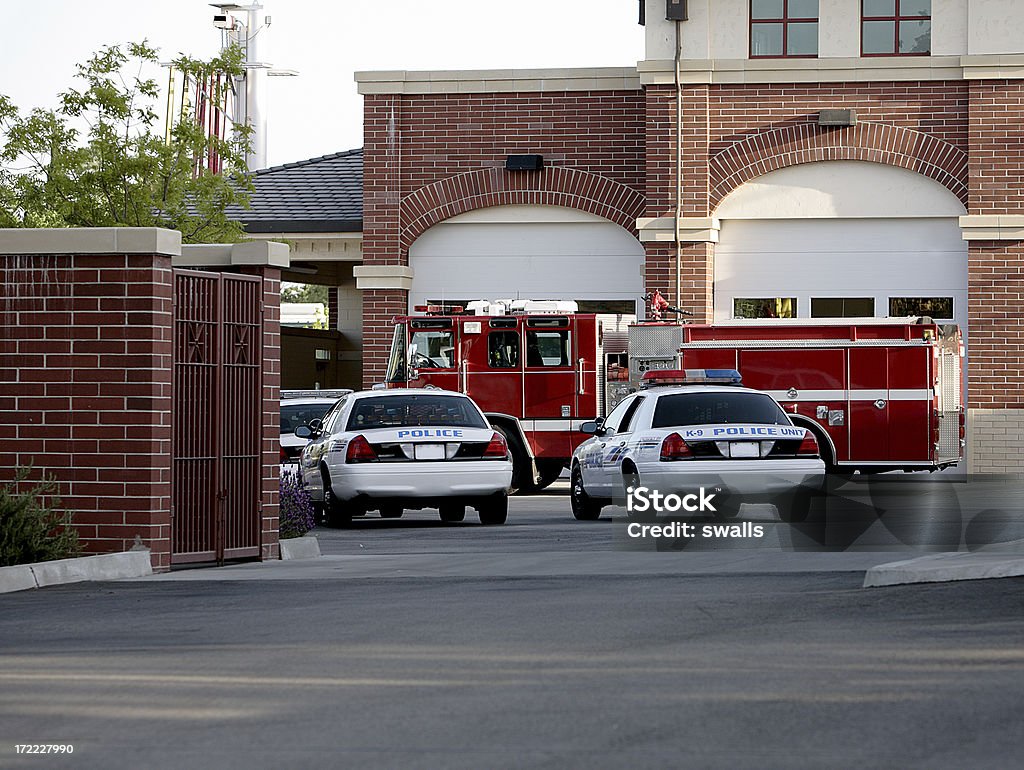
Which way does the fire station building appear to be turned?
toward the camera

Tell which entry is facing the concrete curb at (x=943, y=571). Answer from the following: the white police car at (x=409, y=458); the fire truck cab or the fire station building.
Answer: the fire station building

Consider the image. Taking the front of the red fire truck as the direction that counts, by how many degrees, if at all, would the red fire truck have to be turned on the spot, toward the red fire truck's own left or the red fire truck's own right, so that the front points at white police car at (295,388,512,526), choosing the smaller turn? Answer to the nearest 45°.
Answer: approximately 45° to the red fire truck's own left

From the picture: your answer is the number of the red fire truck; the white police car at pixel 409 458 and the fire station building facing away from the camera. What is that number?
1

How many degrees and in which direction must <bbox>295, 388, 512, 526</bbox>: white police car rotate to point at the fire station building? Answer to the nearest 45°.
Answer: approximately 45° to its right

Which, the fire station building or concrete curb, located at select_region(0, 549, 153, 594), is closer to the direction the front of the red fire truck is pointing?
the concrete curb

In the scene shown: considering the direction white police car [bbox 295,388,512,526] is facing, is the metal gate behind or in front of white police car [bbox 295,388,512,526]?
behind

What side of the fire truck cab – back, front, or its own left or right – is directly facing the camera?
left

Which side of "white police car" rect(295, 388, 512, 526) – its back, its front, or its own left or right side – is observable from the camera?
back

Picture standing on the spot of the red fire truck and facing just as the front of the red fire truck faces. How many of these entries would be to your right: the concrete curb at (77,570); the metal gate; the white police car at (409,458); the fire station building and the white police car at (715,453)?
1

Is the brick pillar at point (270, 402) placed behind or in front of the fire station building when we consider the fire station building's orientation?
in front

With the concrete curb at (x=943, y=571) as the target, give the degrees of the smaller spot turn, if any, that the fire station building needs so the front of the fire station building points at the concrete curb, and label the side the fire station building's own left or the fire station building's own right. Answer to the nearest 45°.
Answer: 0° — it already faces it
